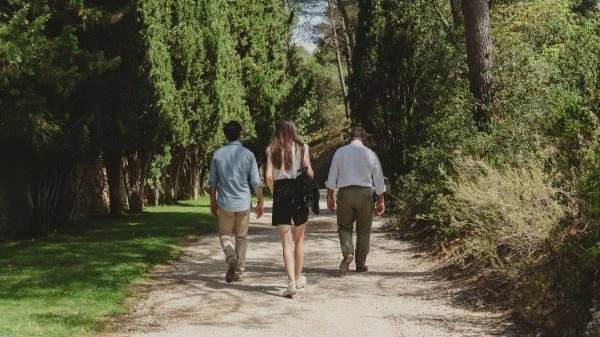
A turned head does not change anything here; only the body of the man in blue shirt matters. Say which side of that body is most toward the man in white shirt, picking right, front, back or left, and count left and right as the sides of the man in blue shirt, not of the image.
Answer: right

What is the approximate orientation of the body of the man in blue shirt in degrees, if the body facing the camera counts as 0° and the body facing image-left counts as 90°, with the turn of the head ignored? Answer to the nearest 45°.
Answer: approximately 180°

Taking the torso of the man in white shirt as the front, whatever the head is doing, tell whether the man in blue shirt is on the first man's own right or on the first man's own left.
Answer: on the first man's own left

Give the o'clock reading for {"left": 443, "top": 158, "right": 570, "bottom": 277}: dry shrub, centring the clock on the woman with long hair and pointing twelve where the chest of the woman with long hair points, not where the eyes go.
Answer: The dry shrub is roughly at 3 o'clock from the woman with long hair.

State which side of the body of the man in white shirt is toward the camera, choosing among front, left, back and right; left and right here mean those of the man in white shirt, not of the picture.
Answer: back

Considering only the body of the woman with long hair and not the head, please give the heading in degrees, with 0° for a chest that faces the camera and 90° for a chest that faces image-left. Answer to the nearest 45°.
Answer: approximately 180°

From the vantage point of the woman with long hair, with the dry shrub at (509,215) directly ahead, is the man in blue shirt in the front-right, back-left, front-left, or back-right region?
back-left

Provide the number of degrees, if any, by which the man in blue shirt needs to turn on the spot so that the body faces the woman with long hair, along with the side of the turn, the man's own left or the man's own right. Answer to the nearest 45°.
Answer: approximately 135° to the man's own right

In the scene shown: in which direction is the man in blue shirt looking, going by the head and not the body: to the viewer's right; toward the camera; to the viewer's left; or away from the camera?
away from the camera
